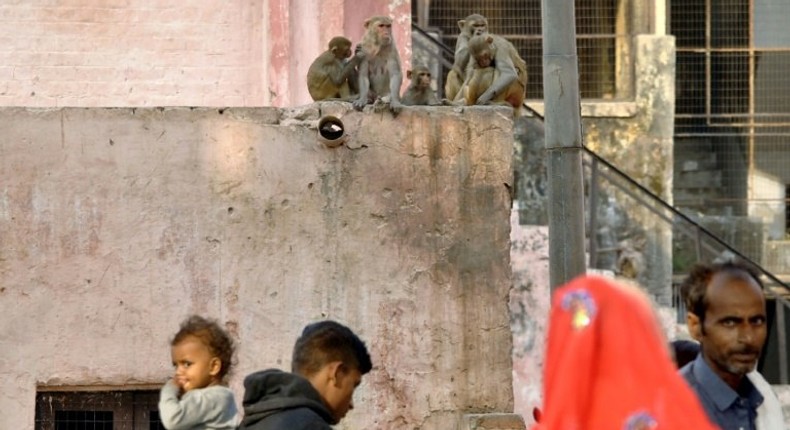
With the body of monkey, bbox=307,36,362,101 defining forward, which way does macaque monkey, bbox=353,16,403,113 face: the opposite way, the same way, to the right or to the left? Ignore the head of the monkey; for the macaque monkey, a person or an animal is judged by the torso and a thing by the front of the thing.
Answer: to the right

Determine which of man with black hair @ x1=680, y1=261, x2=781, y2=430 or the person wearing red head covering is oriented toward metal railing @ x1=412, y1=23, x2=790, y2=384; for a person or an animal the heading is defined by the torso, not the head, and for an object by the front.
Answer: the person wearing red head covering

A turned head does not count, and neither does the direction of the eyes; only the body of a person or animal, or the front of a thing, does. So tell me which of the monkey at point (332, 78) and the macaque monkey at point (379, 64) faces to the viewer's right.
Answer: the monkey

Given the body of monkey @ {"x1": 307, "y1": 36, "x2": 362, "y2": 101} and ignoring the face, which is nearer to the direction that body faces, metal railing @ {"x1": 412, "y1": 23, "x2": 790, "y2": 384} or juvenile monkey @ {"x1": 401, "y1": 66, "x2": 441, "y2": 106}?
the juvenile monkey

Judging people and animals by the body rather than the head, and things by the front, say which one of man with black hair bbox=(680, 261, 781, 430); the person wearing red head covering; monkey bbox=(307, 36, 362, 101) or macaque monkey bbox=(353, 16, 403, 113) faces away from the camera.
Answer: the person wearing red head covering

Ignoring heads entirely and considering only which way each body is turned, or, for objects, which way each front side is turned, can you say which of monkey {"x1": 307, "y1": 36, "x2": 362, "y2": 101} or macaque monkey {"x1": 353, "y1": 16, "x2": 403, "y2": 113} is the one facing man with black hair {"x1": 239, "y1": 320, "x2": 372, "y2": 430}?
the macaque monkey

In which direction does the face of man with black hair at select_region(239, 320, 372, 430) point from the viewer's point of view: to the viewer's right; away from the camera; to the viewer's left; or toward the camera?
to the viewer's right

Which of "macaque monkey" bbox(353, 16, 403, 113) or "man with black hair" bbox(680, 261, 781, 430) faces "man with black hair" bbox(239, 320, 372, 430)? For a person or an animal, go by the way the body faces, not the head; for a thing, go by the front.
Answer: the macaque monkey

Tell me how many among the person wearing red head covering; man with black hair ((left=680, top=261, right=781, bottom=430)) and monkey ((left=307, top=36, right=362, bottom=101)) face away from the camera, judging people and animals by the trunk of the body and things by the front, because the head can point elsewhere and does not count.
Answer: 1

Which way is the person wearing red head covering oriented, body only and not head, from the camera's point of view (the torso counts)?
away from the camera

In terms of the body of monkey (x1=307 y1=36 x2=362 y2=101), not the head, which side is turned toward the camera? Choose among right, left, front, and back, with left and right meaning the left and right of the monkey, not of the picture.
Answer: right
